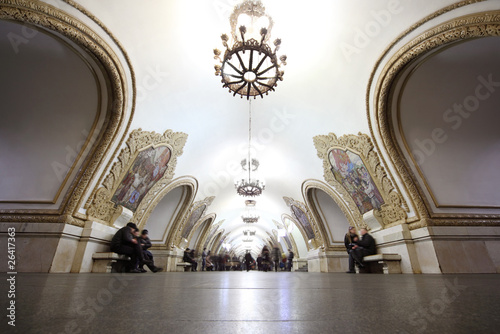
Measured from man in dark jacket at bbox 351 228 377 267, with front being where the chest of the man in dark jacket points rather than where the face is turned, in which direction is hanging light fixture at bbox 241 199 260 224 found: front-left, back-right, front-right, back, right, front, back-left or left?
front-right

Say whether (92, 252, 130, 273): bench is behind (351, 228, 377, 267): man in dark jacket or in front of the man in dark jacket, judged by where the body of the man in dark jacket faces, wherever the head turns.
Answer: in front

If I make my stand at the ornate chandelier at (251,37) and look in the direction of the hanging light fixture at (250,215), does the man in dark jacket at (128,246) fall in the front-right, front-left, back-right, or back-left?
front-left

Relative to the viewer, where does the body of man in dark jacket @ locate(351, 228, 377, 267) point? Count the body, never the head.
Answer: to the viewer's left

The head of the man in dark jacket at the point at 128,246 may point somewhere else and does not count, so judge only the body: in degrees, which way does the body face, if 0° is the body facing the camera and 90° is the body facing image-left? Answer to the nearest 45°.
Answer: approximately 270°

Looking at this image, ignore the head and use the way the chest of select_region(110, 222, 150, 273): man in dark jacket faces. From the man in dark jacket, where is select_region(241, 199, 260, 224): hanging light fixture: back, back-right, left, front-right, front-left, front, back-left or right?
front-left
